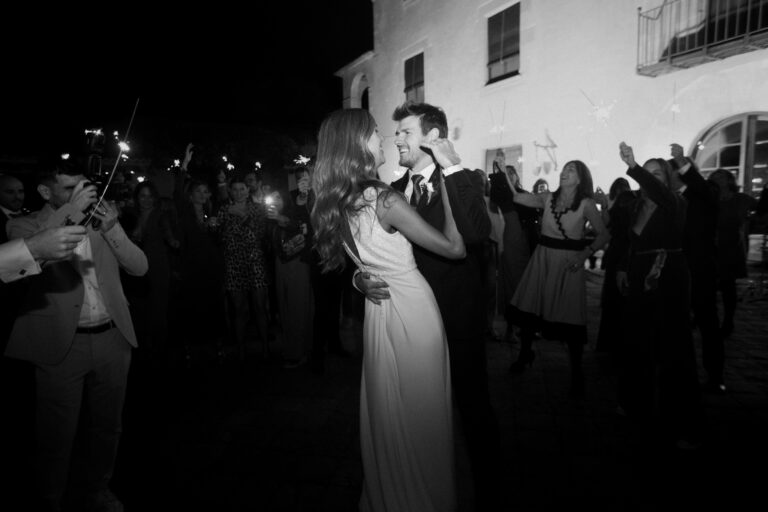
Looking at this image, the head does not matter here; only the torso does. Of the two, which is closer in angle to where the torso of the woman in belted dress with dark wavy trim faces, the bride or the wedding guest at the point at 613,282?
the bride

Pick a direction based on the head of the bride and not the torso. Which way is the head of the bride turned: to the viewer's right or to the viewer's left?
to the viewer's right

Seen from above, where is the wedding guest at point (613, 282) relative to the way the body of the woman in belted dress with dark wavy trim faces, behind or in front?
behind

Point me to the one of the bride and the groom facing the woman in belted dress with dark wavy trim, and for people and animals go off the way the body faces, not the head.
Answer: the bride

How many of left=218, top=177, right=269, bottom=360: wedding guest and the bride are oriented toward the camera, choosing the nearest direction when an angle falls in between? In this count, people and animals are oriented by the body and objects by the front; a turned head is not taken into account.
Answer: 1

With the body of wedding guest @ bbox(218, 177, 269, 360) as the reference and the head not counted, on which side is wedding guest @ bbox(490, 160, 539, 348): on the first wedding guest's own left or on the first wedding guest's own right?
on the first wedding guest's own left

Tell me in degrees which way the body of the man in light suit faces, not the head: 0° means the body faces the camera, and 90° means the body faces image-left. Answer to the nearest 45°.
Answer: approximately 315°

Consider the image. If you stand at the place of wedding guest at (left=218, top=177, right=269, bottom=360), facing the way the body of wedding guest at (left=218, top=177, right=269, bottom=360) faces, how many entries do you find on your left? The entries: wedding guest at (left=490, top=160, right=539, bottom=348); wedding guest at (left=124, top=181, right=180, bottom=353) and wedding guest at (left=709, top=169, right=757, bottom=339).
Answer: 2

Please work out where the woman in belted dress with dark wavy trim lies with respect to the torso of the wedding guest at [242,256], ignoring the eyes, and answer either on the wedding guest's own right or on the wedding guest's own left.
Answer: on the wedding guest's own left

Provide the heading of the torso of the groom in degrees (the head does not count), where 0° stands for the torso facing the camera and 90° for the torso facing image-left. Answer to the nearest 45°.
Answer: approximately 45°

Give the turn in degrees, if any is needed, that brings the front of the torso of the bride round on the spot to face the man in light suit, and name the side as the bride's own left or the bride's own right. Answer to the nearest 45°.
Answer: approximately 135° to the bride's own left

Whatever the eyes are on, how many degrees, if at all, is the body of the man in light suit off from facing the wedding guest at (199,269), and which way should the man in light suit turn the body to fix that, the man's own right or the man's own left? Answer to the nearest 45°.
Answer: approximately 90° to the man's own left

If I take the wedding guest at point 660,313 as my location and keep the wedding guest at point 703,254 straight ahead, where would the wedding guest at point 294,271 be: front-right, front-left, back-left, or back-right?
back-left
